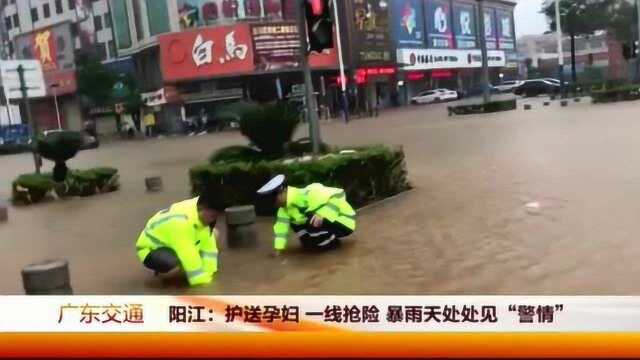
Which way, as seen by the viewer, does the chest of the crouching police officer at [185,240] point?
to the viewer's right

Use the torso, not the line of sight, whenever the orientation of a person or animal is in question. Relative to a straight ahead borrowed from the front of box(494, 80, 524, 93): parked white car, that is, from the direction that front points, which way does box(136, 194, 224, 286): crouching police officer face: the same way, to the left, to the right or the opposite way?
the opposite way

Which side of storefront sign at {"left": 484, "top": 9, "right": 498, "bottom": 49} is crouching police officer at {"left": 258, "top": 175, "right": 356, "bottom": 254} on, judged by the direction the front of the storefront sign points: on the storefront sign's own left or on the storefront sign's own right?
on the storefront sign's own right

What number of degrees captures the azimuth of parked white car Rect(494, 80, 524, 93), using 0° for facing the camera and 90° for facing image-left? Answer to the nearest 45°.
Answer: approximately 45°
